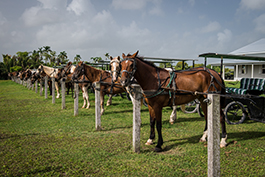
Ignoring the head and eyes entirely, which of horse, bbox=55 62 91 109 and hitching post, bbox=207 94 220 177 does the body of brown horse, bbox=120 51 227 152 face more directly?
the horse

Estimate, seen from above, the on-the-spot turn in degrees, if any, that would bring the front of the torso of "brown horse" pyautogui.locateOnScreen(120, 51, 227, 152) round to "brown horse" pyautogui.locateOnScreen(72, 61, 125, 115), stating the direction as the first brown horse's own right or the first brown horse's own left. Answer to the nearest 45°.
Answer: approximately 45° to the first brown horse's own right

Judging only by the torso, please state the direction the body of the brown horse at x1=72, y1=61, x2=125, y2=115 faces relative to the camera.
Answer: to the viewer's left

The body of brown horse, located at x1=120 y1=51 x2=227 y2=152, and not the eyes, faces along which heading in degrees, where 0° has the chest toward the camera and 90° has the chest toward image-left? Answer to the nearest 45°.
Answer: approximately 90°

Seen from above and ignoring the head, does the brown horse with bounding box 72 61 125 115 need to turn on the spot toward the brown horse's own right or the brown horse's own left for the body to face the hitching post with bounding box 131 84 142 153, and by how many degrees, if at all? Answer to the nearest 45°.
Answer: approximately 90° to the brown horse's own left

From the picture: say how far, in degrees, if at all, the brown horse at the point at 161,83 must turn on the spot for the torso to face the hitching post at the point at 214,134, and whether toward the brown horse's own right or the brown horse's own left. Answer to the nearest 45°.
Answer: approximately 135° to the brown horse's own left
